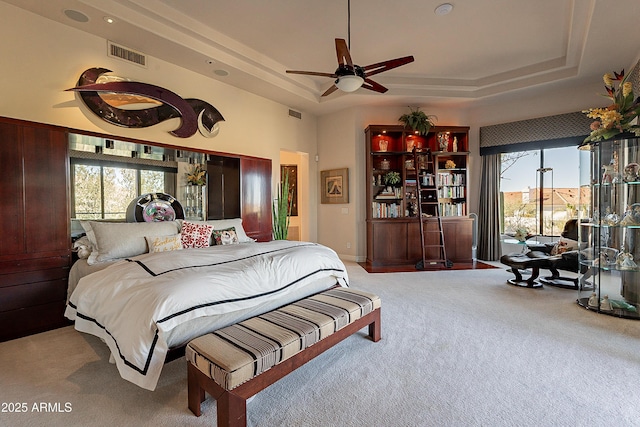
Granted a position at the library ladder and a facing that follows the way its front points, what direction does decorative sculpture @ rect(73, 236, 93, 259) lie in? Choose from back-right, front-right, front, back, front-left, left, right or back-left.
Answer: front-right

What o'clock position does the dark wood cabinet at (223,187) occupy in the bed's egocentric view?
The dark wood cabinet is roughly at 8 o'clock from the bed.

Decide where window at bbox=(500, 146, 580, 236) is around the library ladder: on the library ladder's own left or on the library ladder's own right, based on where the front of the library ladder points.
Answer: on the library ladder's own left

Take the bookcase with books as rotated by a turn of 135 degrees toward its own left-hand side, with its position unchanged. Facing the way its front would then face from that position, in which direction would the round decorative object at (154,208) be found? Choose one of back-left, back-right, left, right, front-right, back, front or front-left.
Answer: back

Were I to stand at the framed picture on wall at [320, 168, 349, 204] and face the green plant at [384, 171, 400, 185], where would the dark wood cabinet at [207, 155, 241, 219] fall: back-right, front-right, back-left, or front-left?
back-right

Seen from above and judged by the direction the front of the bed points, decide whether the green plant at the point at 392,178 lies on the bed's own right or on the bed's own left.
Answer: on the bed's own left

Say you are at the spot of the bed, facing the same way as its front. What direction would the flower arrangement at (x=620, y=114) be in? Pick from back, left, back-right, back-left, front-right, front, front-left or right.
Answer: front-left

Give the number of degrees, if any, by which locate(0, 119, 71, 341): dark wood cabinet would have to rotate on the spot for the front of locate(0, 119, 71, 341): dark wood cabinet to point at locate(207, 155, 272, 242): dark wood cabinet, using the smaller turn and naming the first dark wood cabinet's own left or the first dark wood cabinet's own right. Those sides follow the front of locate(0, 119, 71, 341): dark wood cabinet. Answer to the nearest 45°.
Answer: approximately 45° to the first dark wood cabinet's own left

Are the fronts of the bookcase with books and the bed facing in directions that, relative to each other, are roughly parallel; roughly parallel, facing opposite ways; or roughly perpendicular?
roughly perpendicular

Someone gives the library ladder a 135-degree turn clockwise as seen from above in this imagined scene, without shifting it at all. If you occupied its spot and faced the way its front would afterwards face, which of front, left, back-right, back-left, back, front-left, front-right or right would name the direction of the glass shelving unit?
back

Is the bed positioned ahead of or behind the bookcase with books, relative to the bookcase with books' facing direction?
ahead

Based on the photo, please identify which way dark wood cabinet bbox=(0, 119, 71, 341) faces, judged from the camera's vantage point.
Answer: facing the viewer and to the right of the viewer

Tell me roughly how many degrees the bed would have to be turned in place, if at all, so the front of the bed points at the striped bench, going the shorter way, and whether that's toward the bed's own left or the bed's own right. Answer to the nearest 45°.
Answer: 0° — it already faces it
